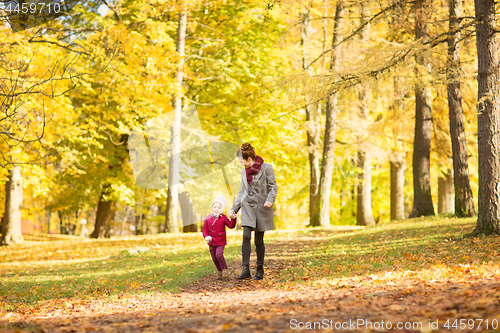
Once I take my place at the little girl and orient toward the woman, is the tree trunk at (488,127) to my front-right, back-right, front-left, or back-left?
front-left

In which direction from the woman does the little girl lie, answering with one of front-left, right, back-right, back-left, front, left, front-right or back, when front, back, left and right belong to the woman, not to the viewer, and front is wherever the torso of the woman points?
right

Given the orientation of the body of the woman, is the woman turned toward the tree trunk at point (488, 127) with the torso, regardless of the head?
no

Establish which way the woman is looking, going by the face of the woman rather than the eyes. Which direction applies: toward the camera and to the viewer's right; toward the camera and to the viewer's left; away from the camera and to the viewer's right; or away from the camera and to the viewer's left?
toward the camera and to the viewer's left

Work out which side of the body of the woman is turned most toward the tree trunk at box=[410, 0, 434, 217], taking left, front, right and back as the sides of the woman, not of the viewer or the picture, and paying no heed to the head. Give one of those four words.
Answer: back

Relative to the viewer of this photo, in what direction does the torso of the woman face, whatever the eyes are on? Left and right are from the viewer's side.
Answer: facing the viewer and to the left of the viewer
